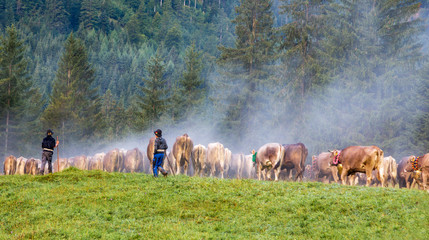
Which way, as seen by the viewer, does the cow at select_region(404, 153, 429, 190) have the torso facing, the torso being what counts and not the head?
to the viewer's left

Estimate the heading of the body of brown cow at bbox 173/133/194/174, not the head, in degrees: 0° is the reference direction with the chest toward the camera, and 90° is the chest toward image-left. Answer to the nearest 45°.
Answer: approximately 180°

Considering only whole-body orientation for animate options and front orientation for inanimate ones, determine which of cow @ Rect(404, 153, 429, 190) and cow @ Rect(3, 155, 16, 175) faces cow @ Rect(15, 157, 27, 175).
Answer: cow @ Rect(404, 153, 429, 190)

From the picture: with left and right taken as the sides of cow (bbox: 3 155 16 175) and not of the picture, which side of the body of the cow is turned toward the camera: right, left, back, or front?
back

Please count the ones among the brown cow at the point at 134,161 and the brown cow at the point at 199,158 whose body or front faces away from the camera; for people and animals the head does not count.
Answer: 2

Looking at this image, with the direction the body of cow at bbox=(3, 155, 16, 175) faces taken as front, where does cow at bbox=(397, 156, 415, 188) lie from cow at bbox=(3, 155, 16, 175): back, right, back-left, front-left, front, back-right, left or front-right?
back-right

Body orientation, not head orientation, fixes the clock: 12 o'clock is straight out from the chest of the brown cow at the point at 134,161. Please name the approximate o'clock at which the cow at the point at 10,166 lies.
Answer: The cow is roughly at 10 o'clock from the brown cow.

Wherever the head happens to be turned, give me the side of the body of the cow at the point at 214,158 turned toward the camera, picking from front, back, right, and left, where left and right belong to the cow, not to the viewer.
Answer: back

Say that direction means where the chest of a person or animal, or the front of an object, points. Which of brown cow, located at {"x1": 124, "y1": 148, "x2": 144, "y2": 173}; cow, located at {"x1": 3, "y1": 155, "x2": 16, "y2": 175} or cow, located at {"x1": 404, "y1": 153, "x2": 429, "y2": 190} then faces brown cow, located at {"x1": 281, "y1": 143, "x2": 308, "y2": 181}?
cow, located at {"x1": 404, "y1": 153, "x2": 429, "y2": 190}

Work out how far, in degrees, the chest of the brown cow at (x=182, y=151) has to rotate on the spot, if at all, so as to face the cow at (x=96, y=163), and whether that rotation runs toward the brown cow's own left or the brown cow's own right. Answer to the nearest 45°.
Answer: approximately 45° to the brown cow's own left

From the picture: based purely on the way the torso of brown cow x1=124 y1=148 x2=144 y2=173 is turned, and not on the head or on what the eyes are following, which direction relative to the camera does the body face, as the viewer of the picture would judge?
away from the camera

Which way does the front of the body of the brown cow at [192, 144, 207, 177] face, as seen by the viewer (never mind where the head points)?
away from the camera

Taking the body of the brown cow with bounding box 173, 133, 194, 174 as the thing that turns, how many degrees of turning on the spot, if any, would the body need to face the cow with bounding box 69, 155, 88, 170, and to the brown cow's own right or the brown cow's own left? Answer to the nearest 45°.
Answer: approximately 45° to the brown cow's own left
